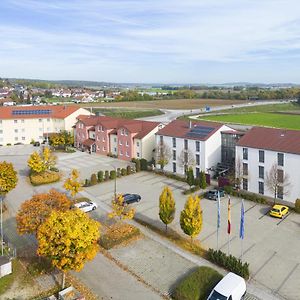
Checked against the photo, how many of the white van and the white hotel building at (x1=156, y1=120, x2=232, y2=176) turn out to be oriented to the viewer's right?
0

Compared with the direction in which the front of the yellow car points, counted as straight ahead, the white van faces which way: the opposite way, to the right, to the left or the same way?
the opposite way

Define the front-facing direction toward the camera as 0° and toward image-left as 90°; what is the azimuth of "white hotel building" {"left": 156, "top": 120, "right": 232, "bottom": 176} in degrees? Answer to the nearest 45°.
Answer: approximately 45°

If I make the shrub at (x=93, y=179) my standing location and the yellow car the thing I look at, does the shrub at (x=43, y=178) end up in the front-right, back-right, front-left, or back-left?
back-right

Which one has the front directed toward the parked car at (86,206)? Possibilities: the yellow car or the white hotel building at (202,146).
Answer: the white hotel building

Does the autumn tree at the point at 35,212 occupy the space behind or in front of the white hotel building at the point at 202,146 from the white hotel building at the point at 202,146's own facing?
in front
